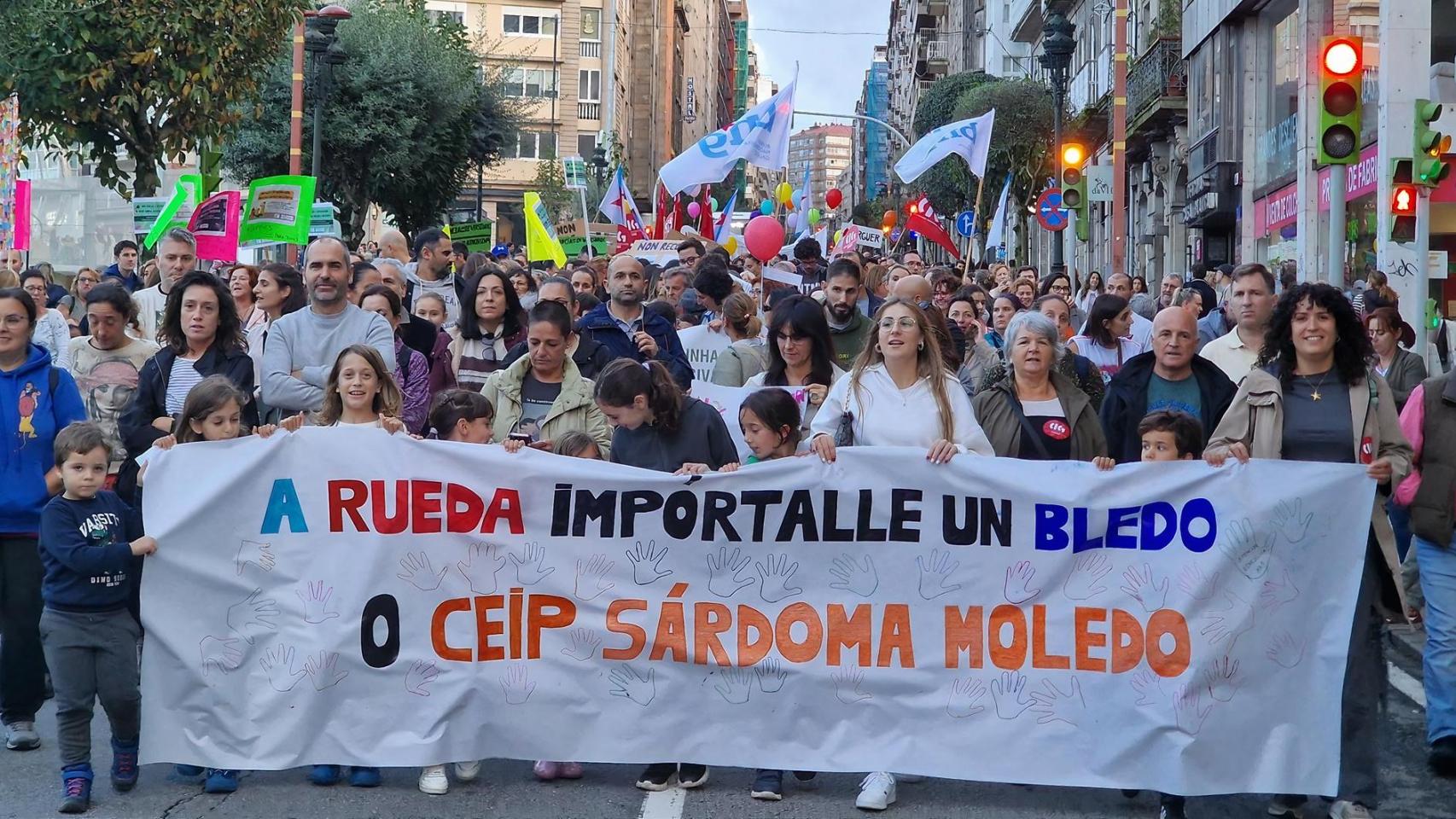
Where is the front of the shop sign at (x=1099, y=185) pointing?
toward the camera

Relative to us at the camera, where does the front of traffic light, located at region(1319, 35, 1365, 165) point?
facing the viewer

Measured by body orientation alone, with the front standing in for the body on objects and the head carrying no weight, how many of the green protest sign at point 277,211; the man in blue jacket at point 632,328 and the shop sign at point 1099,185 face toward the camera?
3

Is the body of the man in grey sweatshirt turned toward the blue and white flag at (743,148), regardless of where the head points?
no

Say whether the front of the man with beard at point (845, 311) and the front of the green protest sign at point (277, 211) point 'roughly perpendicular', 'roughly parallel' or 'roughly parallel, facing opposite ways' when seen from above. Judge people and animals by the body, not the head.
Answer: roughly parallel

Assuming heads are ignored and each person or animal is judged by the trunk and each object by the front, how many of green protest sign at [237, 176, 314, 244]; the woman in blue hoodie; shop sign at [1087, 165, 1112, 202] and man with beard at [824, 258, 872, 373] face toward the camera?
4

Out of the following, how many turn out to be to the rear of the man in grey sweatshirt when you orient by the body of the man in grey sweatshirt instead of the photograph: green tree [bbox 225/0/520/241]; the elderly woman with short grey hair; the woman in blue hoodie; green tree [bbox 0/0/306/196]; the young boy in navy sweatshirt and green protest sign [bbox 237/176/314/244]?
3

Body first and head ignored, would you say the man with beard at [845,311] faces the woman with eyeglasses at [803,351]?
yes

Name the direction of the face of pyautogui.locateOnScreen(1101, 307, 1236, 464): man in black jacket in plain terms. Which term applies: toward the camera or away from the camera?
toward the camera

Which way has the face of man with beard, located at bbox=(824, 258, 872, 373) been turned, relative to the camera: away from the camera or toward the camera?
toward the camera

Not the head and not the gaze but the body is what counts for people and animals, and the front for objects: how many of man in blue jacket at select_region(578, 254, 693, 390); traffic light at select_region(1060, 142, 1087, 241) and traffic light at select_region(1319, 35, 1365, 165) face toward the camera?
3

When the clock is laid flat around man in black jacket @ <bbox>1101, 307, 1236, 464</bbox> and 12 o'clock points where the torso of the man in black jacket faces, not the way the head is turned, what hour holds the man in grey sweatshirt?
The man in grey sweatshirt is roughly at 3 o'clock from the man in black jacket.

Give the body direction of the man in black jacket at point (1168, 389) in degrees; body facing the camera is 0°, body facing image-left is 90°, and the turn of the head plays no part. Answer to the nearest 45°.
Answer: approximately 0°

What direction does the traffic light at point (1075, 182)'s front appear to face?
toward the camera

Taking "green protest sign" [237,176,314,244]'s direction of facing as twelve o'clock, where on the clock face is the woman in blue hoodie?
The woman in blue hoodie is roughly at 12 o'clock from the green protest sign.

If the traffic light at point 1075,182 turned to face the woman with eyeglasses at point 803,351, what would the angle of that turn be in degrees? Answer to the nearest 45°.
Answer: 0° — it already faces them
